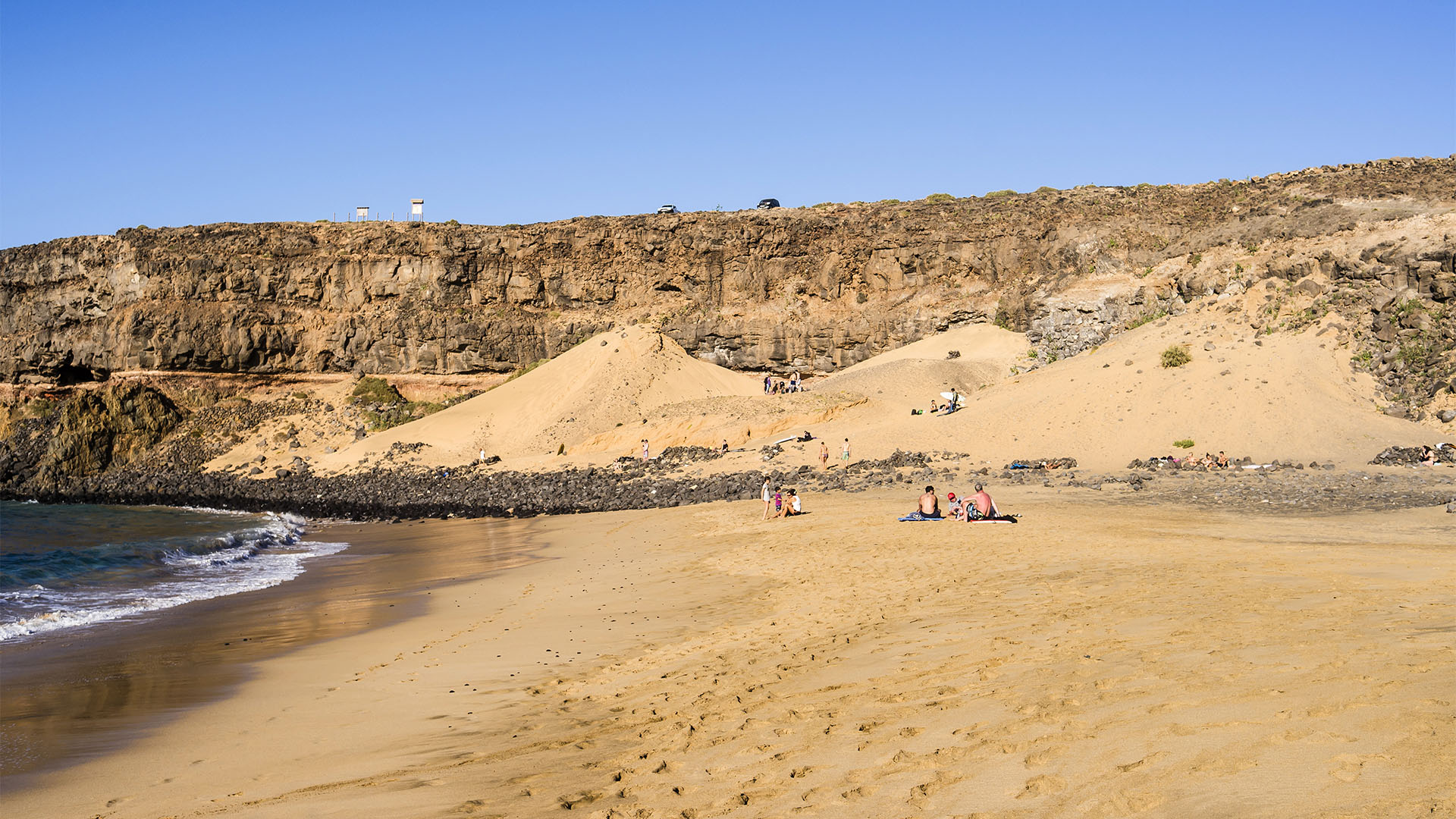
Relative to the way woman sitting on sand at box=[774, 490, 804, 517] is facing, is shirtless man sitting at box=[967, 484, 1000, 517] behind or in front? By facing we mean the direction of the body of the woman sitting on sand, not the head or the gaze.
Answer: behind

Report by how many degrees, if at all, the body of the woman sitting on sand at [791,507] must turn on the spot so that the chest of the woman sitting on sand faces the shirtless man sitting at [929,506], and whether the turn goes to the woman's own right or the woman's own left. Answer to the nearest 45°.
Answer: approximately 135° to the woman's own left

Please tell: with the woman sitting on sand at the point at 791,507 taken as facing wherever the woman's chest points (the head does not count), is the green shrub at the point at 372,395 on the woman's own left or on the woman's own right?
on the woman's own right
